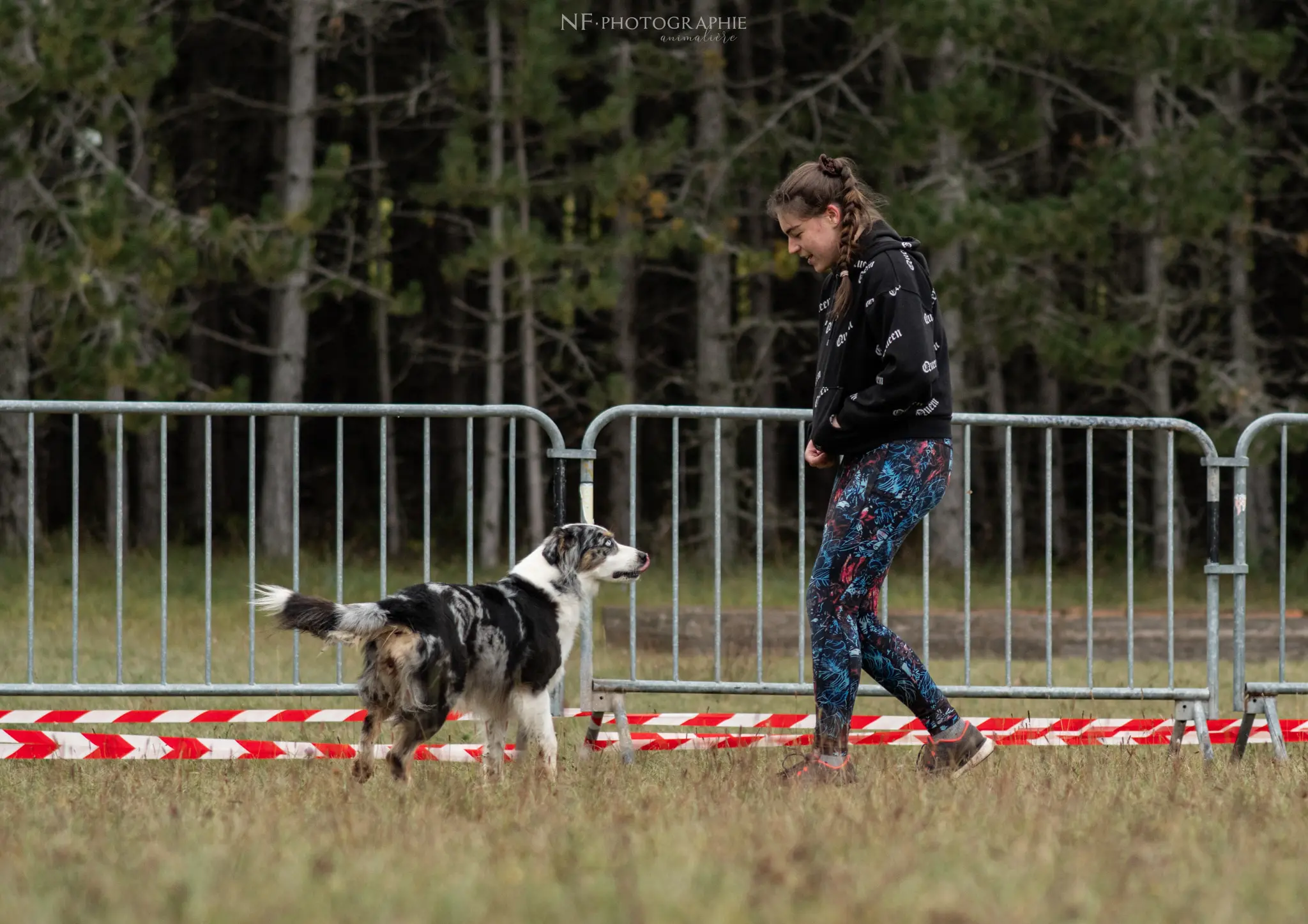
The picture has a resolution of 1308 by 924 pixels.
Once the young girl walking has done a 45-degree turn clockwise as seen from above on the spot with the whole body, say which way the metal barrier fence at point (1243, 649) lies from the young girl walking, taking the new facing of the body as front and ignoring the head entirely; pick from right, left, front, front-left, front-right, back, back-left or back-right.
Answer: right

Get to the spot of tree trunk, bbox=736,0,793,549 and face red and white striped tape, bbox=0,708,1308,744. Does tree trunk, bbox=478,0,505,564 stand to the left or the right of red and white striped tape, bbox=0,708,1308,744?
right

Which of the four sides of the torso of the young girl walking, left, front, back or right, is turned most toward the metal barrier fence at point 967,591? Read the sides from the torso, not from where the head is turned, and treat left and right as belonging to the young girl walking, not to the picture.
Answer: right

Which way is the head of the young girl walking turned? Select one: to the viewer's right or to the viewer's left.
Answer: to the viewer's left

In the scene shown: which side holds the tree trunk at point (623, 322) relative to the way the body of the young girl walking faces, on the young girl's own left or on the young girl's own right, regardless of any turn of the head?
on the young girl's own right

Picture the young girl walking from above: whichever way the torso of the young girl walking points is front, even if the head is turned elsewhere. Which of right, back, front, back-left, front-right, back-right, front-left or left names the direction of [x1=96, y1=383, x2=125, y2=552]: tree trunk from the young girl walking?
front-right

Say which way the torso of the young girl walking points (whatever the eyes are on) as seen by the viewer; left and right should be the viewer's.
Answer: facing to the left of the viewer

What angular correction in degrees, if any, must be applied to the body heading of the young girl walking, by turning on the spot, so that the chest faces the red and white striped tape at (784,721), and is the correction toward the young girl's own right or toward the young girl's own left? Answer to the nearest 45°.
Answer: approximately 90° to the young girl's own right

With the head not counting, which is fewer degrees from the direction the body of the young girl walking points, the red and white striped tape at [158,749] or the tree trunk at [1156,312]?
the red and white striped tape

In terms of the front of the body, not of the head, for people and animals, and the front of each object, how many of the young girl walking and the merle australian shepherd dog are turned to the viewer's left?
1

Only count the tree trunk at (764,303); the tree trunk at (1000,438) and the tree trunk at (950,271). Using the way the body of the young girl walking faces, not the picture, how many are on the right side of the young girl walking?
3

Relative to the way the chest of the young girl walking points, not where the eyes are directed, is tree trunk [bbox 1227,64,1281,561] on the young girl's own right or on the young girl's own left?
on the young girl's own right

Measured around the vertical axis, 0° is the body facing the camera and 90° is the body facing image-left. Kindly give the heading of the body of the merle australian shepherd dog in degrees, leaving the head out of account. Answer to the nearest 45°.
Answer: approximately 225°
